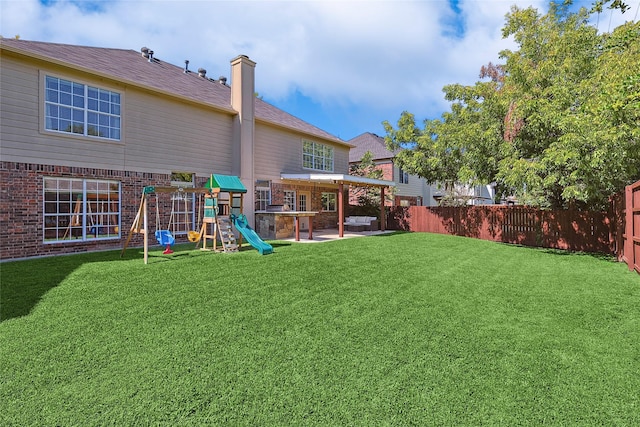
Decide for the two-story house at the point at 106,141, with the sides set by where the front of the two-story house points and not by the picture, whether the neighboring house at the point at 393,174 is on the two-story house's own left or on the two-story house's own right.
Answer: on the two-story house's own right

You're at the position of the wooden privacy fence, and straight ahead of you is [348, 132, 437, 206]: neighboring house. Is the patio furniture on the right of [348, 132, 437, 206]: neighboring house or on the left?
left

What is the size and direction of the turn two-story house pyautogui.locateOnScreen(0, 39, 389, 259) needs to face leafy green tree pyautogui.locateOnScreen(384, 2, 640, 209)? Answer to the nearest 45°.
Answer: approximately 135° to its right

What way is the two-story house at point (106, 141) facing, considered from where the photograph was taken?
facing away from the viewer and to the left of the viewer

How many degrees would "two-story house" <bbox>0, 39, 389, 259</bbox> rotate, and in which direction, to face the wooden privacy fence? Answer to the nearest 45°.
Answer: approximately 135° to its right
